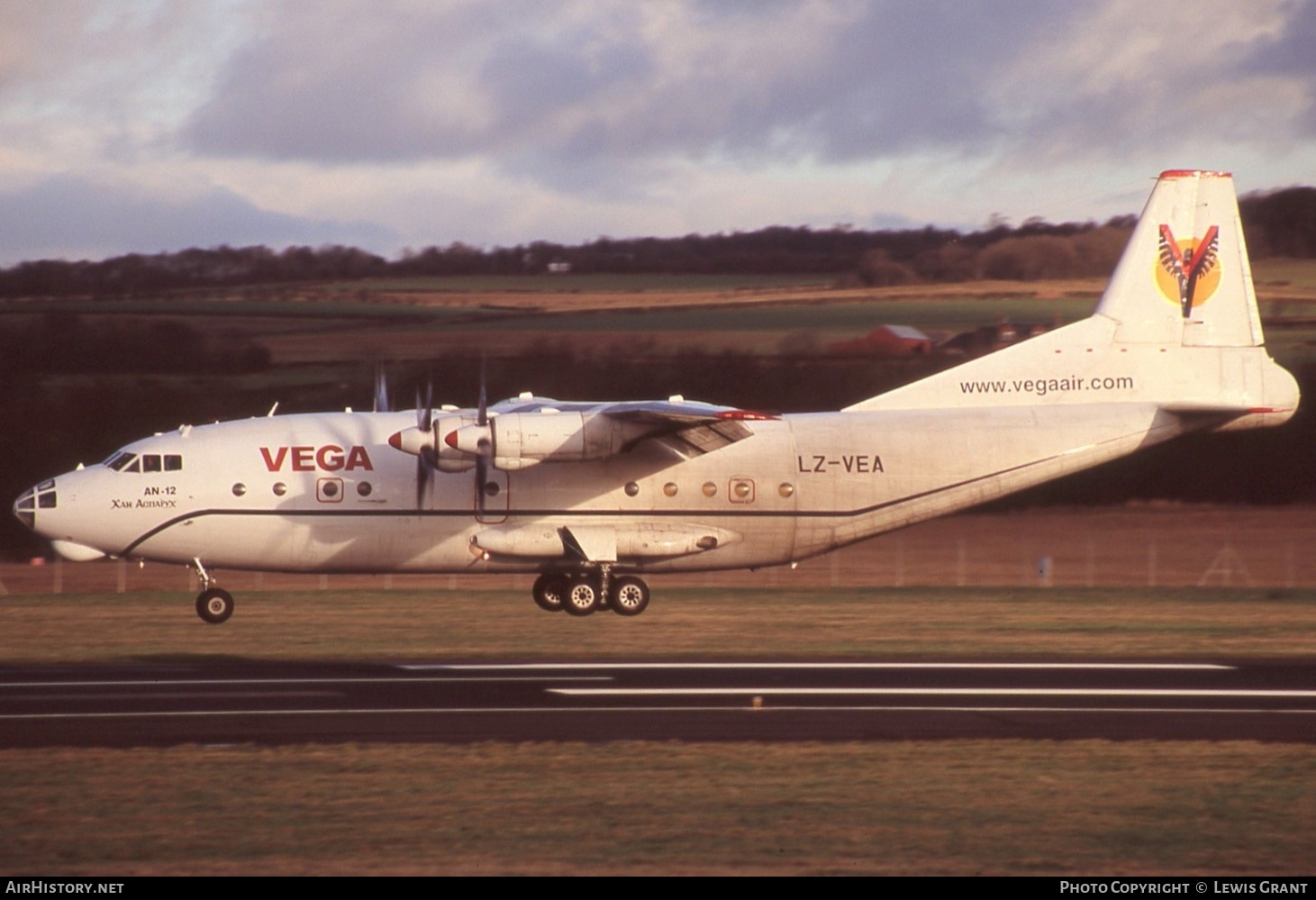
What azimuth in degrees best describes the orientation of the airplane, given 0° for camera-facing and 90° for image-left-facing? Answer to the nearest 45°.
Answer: approximately 90°
